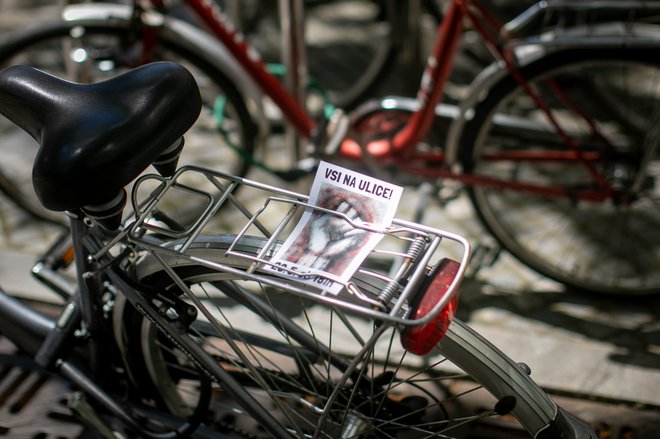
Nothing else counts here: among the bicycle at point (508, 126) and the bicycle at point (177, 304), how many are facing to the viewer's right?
0

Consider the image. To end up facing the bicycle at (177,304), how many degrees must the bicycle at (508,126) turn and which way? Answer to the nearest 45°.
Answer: approximately 45° to its left

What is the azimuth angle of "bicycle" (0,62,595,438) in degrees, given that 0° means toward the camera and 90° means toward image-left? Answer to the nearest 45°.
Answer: approximately 135°

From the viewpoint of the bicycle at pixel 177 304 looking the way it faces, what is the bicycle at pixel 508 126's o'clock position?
the bicycle at pixel 508 126 is roughly at 3 o'clock from the bicycle at pixel 177 304.

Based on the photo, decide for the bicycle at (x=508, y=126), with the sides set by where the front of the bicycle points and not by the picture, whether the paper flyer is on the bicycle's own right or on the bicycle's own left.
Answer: on the bicycle's own left

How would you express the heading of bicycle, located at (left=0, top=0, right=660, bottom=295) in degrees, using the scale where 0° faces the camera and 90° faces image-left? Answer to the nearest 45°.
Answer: approximately 90°
